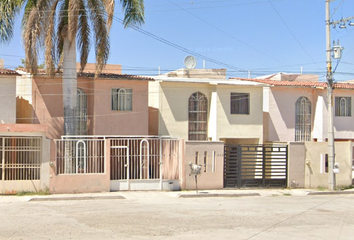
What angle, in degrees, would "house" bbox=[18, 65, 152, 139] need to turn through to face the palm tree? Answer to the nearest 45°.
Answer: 0° — it already faces it

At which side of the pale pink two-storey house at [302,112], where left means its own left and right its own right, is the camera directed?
front

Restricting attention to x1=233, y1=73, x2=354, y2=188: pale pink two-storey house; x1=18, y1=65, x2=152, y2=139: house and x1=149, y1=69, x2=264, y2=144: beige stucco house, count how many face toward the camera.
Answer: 3

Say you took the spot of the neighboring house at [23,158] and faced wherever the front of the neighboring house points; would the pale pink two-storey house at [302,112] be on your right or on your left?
on your left

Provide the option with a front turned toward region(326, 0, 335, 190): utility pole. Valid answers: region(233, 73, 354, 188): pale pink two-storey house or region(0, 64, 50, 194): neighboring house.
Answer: the pale pink two-storey house

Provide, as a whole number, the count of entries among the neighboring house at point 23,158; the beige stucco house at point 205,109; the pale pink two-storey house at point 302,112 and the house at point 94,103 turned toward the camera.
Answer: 4

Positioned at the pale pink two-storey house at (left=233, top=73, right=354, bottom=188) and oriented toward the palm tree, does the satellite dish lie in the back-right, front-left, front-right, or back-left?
front-right

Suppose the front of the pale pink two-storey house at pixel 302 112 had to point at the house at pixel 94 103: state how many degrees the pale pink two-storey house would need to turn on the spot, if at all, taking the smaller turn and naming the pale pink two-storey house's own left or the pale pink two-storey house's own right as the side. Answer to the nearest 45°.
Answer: approximately 45° to the pale pink two-storey house's own right

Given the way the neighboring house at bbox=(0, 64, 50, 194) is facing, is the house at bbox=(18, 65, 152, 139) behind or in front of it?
behind

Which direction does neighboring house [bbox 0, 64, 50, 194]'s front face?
toward the camera

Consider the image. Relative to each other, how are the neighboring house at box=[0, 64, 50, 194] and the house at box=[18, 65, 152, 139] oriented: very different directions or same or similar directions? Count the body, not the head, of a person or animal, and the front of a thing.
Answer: same or similar directions

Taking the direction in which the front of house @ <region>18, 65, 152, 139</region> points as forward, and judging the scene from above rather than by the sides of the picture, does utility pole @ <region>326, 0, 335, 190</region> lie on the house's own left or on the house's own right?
on the house's own left

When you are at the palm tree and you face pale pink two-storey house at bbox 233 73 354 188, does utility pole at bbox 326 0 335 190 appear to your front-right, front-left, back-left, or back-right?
front-right

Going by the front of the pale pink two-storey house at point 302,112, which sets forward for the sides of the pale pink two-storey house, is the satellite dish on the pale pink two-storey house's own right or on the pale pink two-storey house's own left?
on the pale pink two-storey house's own right

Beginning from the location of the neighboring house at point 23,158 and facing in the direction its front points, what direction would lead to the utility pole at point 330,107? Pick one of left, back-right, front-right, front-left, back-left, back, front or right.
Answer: left

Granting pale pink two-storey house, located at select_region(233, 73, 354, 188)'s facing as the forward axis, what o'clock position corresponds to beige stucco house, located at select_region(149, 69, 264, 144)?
beige stucco house, located at select_region(149, 69, 264, 144) is roughly at 2 o'clock from pale pink two-storey house, located at select_region(233, 73, 354, 188).
